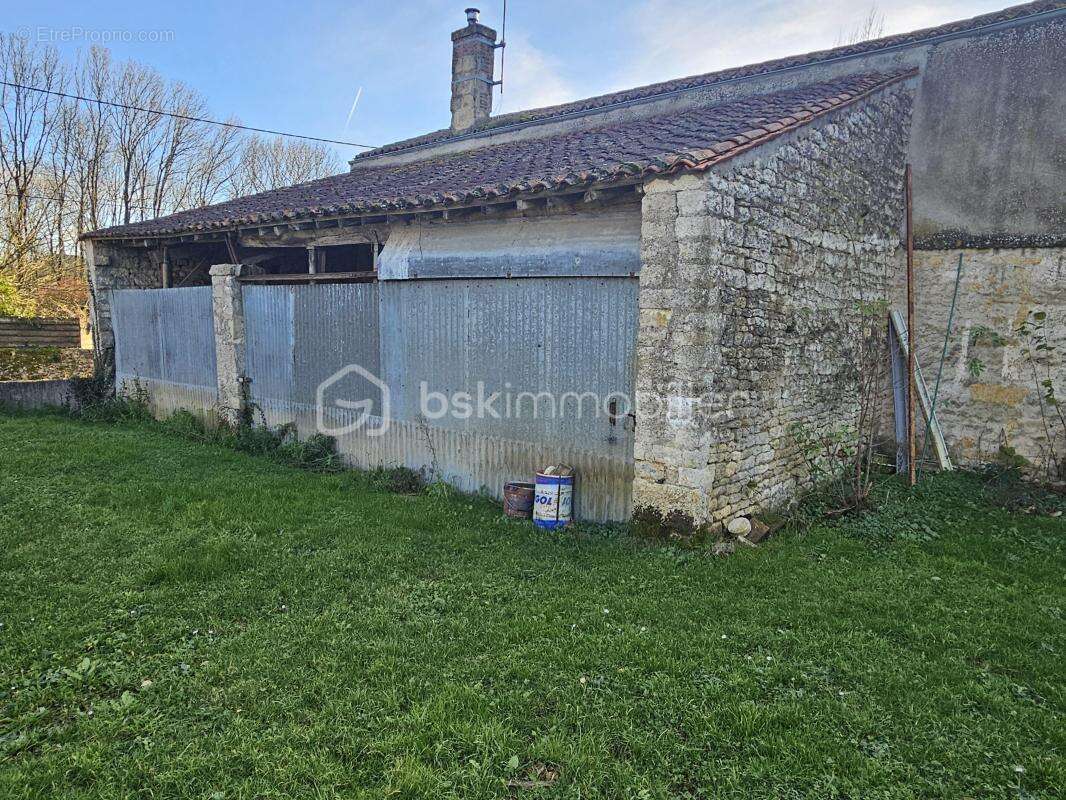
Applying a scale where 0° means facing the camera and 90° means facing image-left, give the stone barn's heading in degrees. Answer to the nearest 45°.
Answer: approximately 45°
